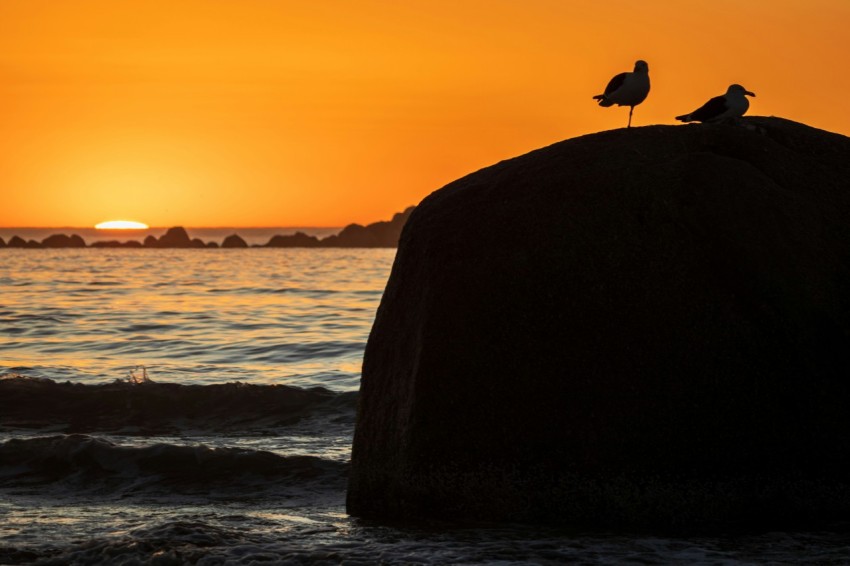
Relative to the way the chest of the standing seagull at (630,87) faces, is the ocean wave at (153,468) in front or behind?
behind

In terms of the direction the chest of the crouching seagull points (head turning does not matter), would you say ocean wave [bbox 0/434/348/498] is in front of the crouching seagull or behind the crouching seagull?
behind

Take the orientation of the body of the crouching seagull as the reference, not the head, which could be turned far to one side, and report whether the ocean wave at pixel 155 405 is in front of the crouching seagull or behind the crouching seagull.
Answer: behind

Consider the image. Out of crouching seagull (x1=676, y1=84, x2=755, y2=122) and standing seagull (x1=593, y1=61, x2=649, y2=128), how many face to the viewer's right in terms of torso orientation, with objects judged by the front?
2

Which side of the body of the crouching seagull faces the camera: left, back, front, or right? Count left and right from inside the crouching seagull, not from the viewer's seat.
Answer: right

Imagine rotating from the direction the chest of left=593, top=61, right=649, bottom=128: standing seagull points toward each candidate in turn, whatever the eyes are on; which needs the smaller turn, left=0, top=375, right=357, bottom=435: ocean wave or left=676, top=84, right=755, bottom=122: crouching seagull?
the crouching seagull

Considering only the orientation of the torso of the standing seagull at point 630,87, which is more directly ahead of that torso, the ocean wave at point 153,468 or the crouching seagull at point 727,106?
the crouching seagull

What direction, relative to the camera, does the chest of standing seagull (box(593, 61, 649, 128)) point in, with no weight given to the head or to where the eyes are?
to the viewer's right
